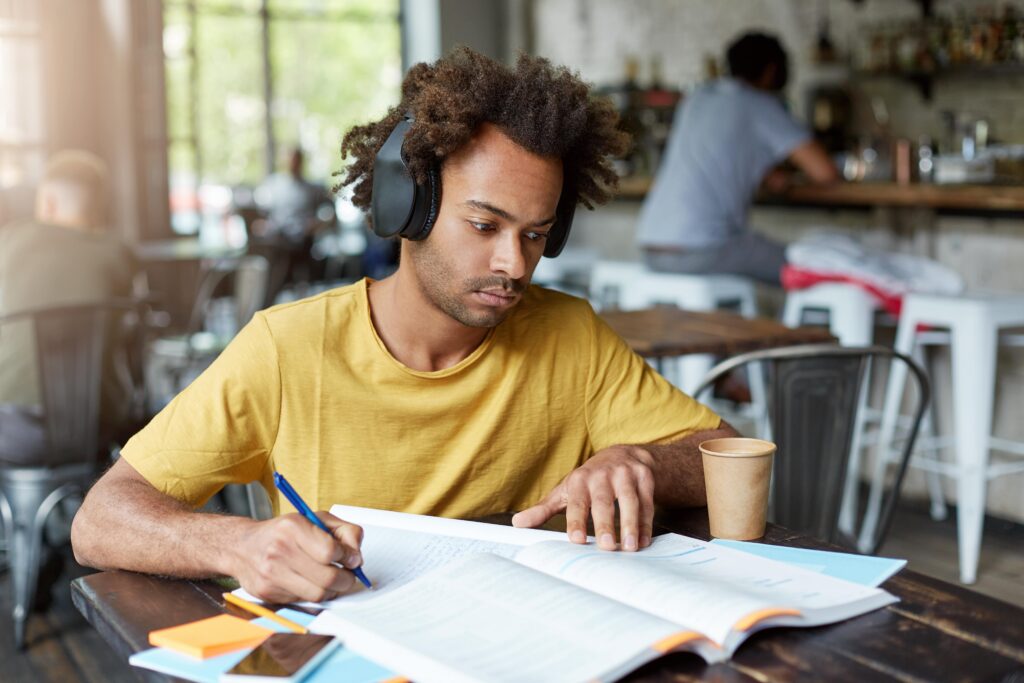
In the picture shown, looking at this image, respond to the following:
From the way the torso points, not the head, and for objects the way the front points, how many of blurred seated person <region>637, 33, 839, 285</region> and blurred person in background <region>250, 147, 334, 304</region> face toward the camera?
1

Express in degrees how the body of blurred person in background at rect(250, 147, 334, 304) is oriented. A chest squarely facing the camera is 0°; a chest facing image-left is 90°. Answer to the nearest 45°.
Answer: approximately 0°

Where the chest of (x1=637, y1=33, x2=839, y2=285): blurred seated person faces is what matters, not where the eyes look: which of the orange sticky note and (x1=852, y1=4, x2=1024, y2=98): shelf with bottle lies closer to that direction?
the shelf with bottle

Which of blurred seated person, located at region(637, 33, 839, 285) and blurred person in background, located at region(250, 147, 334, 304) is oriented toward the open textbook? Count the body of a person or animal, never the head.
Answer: the blurred person in background

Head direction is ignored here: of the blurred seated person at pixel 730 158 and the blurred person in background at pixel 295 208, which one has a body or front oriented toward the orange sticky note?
the blurred person in background

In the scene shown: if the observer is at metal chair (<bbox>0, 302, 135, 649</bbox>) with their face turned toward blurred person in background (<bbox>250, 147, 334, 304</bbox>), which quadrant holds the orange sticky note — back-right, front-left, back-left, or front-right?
back-right

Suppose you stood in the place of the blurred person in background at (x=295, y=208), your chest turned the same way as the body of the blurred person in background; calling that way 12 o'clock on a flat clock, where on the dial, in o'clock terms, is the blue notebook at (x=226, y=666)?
The blue notebook is roughly at 12 o'clock from the blurred person in background.

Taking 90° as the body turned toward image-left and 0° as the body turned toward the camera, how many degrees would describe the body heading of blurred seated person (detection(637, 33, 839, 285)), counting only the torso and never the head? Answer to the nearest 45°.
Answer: approximately 225°

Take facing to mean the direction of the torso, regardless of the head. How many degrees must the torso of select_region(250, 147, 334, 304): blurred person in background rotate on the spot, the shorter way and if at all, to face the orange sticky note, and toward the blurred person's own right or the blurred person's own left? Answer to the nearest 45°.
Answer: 0° — they already face it
